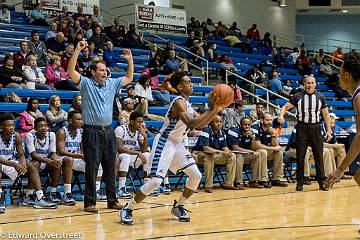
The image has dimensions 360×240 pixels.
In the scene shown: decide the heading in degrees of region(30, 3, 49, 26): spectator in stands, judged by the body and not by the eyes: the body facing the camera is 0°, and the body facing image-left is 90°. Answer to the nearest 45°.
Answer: approximately 315°

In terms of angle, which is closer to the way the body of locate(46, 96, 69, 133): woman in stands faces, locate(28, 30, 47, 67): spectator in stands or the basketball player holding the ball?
the basketball player holding the ball

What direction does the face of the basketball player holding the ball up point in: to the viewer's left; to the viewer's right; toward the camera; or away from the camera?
to the viewer's right

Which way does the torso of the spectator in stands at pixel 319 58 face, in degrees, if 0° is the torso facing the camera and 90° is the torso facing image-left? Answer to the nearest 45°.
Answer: approximately 45°

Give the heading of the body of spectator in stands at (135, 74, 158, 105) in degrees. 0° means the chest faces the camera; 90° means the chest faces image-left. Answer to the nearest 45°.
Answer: approximately 315°

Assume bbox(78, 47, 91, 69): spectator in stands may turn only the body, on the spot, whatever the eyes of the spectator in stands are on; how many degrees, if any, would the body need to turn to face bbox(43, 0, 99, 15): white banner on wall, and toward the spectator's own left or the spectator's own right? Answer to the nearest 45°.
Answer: approximately 135° to the spectator's own left

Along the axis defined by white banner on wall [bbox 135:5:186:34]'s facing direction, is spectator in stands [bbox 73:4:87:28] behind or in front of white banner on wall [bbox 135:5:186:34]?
in front

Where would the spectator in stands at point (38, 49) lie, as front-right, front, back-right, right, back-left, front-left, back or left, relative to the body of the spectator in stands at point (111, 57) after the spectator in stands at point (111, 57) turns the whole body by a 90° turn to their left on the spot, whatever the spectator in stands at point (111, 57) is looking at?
back

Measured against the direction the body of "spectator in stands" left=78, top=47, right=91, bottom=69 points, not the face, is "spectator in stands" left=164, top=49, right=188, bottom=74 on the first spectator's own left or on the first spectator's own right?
on the first spectator's own left

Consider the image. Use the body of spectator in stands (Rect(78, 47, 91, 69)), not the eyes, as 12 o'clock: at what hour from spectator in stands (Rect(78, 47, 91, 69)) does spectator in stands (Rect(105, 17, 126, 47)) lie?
spectator in stands (Rect(105, 17, 126, 47)) is roughly at 8 o'clock from spectator in stands (Rect(78, 47, 91, 69)).

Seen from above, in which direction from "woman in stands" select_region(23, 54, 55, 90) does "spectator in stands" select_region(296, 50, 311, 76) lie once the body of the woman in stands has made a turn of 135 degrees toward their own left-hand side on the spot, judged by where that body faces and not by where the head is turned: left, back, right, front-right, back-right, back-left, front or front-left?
front-right

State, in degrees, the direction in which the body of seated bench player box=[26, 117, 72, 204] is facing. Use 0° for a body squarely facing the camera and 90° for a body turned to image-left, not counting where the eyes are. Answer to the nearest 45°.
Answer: approximately 315°
